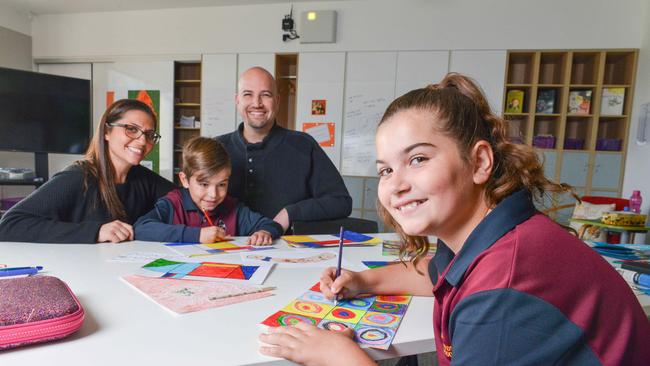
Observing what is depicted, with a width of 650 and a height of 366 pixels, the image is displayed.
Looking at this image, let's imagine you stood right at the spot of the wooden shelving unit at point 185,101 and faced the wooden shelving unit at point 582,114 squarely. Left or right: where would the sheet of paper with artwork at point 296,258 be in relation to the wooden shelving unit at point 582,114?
right

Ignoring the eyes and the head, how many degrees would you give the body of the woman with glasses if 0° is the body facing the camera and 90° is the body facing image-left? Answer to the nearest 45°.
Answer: approximately 315°

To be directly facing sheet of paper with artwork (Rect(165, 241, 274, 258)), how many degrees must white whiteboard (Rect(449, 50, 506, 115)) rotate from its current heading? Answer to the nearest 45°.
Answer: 0° — it already faces it

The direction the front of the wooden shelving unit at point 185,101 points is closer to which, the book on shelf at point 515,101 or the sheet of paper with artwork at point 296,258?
the sheet of paper with artwork

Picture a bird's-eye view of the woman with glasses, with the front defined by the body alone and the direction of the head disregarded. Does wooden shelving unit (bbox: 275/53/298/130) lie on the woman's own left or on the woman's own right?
on the woman's own left

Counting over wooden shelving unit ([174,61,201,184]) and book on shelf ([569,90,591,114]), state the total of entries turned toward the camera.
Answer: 2
